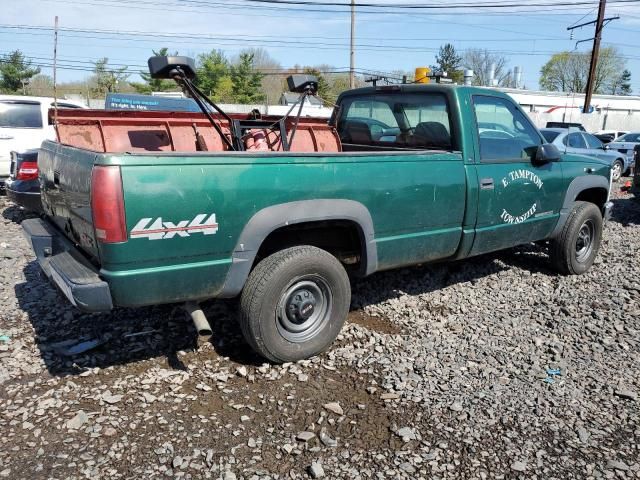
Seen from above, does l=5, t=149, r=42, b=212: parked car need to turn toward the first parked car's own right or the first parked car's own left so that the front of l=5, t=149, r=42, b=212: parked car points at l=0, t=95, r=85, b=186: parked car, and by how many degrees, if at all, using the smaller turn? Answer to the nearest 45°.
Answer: approximately 45° to the first parked car's own left

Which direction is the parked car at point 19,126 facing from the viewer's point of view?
away from the camera

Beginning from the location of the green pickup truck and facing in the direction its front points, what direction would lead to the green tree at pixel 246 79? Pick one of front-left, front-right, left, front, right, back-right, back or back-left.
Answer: front-left

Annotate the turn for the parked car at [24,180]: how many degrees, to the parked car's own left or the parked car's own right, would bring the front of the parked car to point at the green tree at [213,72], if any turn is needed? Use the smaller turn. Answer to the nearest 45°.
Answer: approximately 45° to the parked car's own left

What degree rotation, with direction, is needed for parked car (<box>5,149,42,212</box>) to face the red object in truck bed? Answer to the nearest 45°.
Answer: approximately 135° to its right

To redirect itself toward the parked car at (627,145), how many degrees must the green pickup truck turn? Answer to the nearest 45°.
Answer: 0° — it already faces it

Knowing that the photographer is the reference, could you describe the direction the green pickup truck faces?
facing away from the viewer and to the right of the viewer

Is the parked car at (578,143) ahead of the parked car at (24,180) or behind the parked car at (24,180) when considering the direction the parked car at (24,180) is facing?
ahead

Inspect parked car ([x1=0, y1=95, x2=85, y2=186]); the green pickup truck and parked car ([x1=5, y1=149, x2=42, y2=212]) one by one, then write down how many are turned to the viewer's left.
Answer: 0

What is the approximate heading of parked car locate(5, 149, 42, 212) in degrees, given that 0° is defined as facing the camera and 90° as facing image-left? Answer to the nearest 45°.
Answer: approximately 225°
